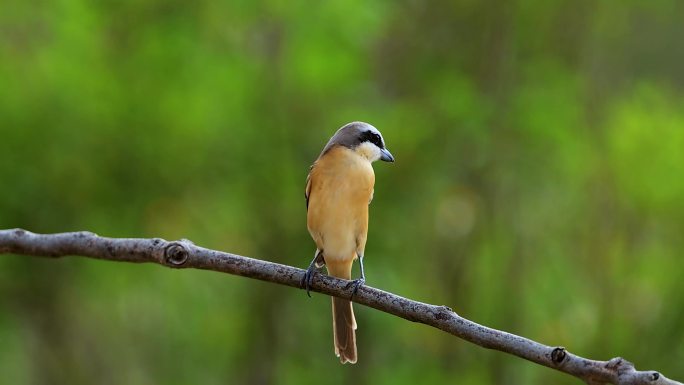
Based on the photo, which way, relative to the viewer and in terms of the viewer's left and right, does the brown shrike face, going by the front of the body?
facing the viewer
